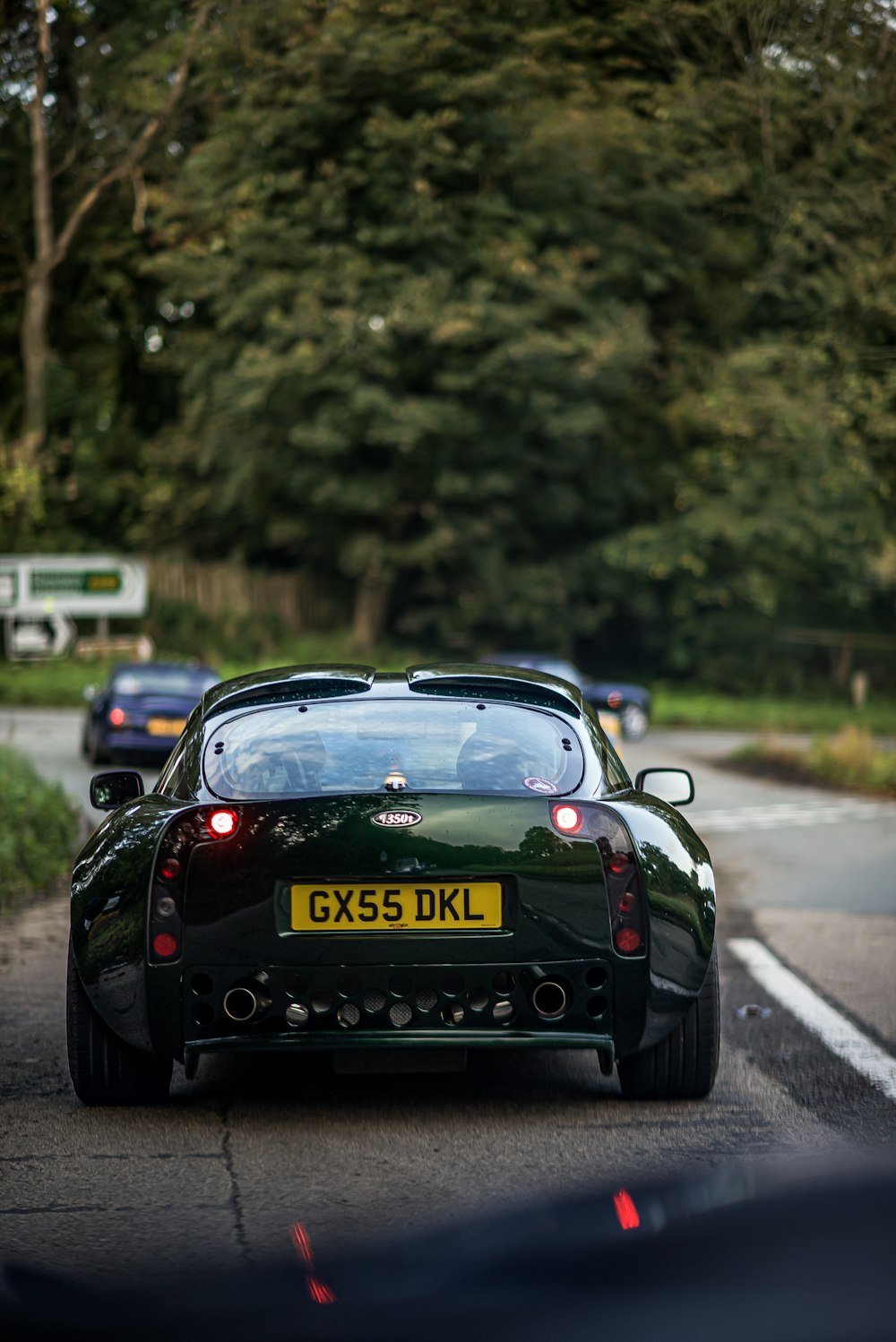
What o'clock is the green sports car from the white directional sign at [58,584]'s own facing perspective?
The green sports car is roughly at 12 o'clock from the white directional sign.

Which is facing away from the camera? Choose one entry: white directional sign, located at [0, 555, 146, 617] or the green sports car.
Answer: the green sports car

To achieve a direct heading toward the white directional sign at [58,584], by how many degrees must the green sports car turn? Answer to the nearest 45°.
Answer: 0° — it already faces it

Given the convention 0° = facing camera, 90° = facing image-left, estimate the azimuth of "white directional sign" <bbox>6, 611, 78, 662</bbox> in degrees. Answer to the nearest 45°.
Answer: approximately 0°

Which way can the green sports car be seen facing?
away from the camera

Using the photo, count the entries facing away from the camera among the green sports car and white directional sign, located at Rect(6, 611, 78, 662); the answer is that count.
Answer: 1
